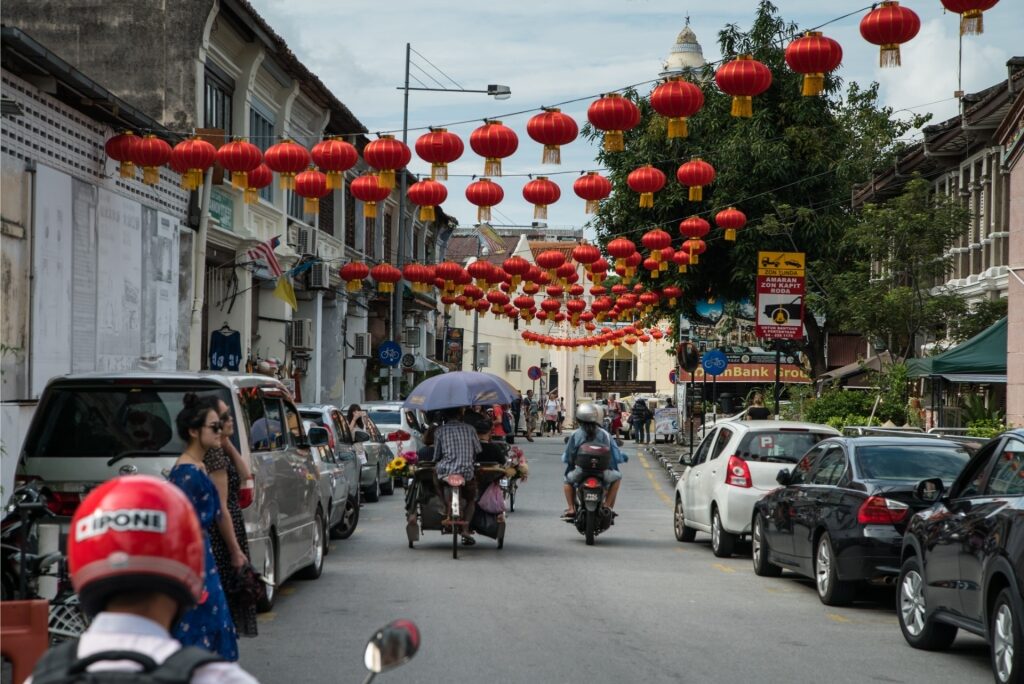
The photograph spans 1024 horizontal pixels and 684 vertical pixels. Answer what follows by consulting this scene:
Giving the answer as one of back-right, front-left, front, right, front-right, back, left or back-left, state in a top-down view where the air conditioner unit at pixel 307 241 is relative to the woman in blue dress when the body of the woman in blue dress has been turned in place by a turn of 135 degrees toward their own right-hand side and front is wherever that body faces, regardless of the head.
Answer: back-right

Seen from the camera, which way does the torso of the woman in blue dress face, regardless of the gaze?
to the viewer's right

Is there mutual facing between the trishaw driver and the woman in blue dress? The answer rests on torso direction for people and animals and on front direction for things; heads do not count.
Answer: no

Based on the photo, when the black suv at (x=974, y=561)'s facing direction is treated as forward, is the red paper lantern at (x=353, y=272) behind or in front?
in front

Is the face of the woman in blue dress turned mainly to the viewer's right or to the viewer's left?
to the viewer's right

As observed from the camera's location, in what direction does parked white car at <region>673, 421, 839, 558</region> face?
facing away from the viewer and to the left of the viewer

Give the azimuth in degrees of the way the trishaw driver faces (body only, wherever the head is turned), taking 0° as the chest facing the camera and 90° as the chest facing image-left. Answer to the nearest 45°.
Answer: approximately 180°

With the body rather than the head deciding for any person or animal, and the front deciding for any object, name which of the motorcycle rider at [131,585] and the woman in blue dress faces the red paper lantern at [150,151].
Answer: the motorcycle rider

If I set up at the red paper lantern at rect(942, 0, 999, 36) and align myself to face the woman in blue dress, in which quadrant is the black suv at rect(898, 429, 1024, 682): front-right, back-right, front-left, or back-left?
front-left

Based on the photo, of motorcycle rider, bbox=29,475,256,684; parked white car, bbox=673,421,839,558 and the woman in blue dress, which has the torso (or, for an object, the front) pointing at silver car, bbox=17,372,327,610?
the motorcycle rider

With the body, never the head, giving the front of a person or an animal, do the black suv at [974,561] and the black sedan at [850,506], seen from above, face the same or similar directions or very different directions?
same or similar directions

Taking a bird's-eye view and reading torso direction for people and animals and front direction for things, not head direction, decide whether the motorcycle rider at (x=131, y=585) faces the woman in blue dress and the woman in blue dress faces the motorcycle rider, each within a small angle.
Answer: no

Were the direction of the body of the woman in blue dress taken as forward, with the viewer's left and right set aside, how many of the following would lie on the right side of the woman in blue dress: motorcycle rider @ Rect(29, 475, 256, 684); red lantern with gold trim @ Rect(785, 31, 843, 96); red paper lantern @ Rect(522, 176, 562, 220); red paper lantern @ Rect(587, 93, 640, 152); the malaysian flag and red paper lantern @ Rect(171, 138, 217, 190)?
1

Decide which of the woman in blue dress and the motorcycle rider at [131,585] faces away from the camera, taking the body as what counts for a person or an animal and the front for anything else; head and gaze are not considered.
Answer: the motorcycle rider

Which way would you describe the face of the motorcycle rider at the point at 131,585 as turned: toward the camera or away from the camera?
away from the camera

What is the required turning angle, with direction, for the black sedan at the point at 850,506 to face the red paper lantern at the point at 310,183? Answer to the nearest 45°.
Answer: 0° — it already faces it

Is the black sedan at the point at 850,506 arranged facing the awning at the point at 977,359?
no

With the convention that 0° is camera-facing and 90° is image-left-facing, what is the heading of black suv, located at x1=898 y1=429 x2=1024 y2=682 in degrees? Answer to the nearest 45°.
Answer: approximately 135°

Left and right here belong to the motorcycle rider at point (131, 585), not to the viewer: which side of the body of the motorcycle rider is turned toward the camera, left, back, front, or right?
back
